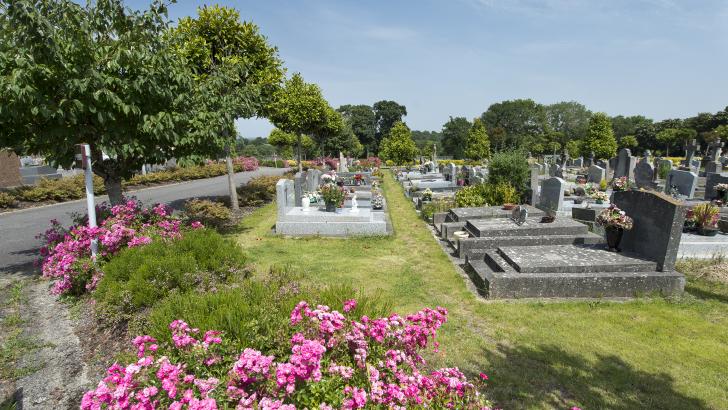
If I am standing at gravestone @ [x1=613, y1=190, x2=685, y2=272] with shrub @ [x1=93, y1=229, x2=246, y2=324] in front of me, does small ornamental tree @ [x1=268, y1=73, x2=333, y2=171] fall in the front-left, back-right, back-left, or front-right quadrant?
front-right

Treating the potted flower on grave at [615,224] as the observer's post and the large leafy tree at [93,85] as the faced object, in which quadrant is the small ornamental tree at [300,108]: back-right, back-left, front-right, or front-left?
front-right

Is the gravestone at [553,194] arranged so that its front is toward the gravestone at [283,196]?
yes

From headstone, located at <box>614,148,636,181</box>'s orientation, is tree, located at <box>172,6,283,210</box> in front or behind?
in front

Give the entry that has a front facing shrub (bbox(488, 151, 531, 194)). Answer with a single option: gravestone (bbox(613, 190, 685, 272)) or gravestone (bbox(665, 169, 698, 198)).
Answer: gravestone (bbox(665, 169, 698, 198))

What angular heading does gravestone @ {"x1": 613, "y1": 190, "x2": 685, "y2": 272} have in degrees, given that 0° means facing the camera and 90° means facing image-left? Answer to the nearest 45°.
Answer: approximately 45°

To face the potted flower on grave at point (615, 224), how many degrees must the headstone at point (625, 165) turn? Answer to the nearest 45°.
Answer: approximately 45° to its left

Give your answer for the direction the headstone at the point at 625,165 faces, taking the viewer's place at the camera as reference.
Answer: facing the viewer and to the left of the viewer

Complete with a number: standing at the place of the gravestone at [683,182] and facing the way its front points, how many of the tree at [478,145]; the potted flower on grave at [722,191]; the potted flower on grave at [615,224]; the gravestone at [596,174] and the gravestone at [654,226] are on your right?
2

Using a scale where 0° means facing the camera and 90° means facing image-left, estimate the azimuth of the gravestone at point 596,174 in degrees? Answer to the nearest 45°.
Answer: approximately 45°

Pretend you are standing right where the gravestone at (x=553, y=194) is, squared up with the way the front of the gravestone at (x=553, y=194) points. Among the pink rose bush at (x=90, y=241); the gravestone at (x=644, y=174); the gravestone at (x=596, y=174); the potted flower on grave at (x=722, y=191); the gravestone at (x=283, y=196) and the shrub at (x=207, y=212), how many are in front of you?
3

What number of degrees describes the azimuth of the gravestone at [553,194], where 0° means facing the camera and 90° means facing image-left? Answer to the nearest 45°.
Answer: approximately 45°

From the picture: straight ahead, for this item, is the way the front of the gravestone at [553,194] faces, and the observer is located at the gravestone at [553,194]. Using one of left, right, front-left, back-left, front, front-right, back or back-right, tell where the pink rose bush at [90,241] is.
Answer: front

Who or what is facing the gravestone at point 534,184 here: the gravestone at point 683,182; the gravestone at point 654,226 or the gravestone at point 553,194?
the gravestone at point 683,182

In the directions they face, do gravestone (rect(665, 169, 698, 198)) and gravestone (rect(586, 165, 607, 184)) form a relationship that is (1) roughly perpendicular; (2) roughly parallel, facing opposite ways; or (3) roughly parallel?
roughly parallel

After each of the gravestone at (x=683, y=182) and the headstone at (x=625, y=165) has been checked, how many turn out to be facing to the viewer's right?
0

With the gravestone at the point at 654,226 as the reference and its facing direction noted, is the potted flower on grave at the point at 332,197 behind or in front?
in front

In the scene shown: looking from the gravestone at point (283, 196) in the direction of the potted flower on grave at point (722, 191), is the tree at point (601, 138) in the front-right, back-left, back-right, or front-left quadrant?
front-left

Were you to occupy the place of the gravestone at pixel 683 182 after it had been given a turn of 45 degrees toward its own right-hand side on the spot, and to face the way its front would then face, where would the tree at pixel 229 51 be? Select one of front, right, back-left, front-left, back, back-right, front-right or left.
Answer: front-left

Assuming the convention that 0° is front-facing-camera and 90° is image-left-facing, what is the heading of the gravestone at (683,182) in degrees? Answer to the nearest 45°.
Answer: approximately 45°

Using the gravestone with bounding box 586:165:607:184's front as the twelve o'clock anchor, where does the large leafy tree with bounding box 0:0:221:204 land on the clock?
The large leafy tree is roughly at 11 o'clock from the gravestone.

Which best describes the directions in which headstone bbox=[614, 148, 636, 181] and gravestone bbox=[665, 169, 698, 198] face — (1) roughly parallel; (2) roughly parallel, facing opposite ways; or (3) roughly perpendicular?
roughly parallel

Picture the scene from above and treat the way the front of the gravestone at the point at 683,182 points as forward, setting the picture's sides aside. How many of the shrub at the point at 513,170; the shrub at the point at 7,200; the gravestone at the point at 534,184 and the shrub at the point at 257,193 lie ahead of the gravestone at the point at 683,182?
4
